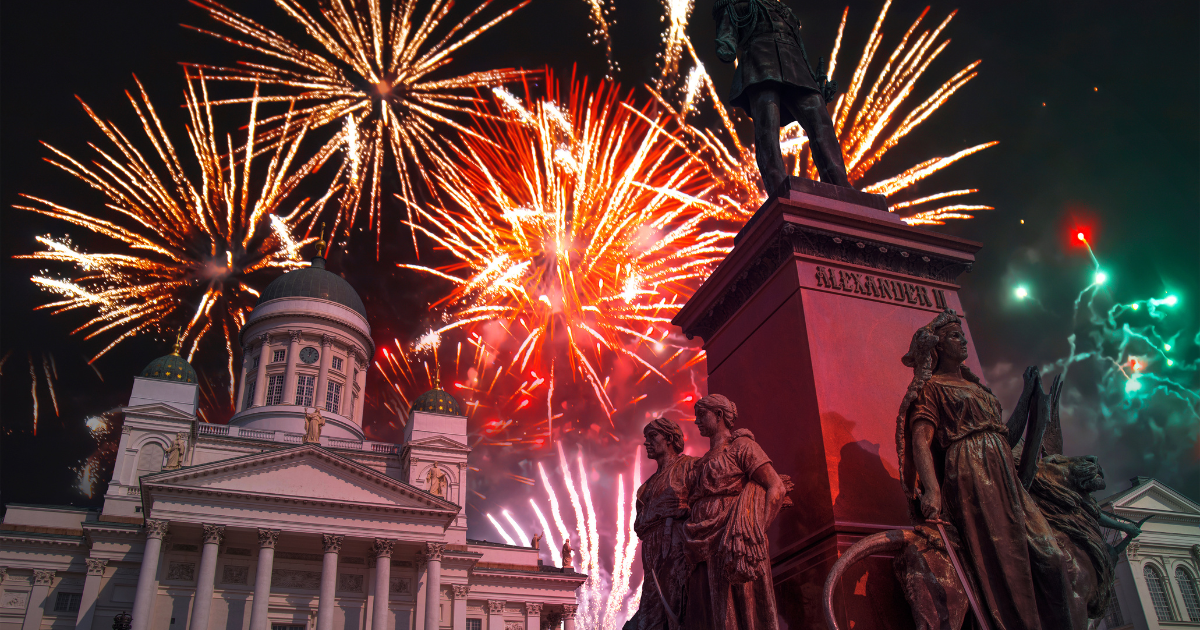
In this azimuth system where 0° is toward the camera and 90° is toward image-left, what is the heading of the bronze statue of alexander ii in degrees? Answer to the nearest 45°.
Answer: approximately 315°

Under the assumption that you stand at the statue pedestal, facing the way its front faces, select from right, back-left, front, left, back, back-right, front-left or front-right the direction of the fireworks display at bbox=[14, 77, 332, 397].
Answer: back

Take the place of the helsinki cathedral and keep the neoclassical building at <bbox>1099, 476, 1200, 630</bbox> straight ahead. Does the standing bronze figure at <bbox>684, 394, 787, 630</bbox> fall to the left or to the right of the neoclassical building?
right
